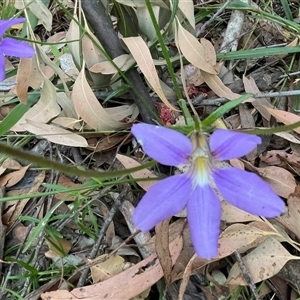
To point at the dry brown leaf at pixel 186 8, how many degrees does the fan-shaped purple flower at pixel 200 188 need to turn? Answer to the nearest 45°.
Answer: approximately 180°

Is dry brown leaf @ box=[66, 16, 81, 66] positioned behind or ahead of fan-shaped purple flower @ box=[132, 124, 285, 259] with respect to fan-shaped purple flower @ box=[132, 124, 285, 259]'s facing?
behind

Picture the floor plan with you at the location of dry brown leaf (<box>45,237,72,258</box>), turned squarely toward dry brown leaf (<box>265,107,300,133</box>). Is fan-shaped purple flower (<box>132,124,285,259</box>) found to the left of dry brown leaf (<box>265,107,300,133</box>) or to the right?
right

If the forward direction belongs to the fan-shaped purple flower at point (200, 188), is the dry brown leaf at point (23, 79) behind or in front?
behind

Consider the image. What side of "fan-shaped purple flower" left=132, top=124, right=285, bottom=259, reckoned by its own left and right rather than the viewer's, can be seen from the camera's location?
front

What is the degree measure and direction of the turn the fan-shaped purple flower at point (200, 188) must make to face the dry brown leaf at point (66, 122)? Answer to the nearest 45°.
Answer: approximately 135° to its right

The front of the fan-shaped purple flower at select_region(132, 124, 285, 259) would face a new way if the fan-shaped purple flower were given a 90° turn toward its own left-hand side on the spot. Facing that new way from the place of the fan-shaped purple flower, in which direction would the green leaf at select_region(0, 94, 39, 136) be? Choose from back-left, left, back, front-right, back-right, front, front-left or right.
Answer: back-left

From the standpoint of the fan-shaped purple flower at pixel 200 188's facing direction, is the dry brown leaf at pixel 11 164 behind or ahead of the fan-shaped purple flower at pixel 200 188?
behind

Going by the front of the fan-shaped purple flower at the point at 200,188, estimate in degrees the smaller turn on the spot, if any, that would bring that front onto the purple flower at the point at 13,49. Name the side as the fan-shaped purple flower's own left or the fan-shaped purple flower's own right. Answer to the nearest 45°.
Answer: approximately 135° to the fan-shaped purple flower's own right

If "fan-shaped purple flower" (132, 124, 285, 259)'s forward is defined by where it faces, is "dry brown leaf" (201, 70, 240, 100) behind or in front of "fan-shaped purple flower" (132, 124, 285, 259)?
behind

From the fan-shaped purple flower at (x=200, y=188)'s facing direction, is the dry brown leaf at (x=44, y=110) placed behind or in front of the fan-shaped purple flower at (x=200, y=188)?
behind
